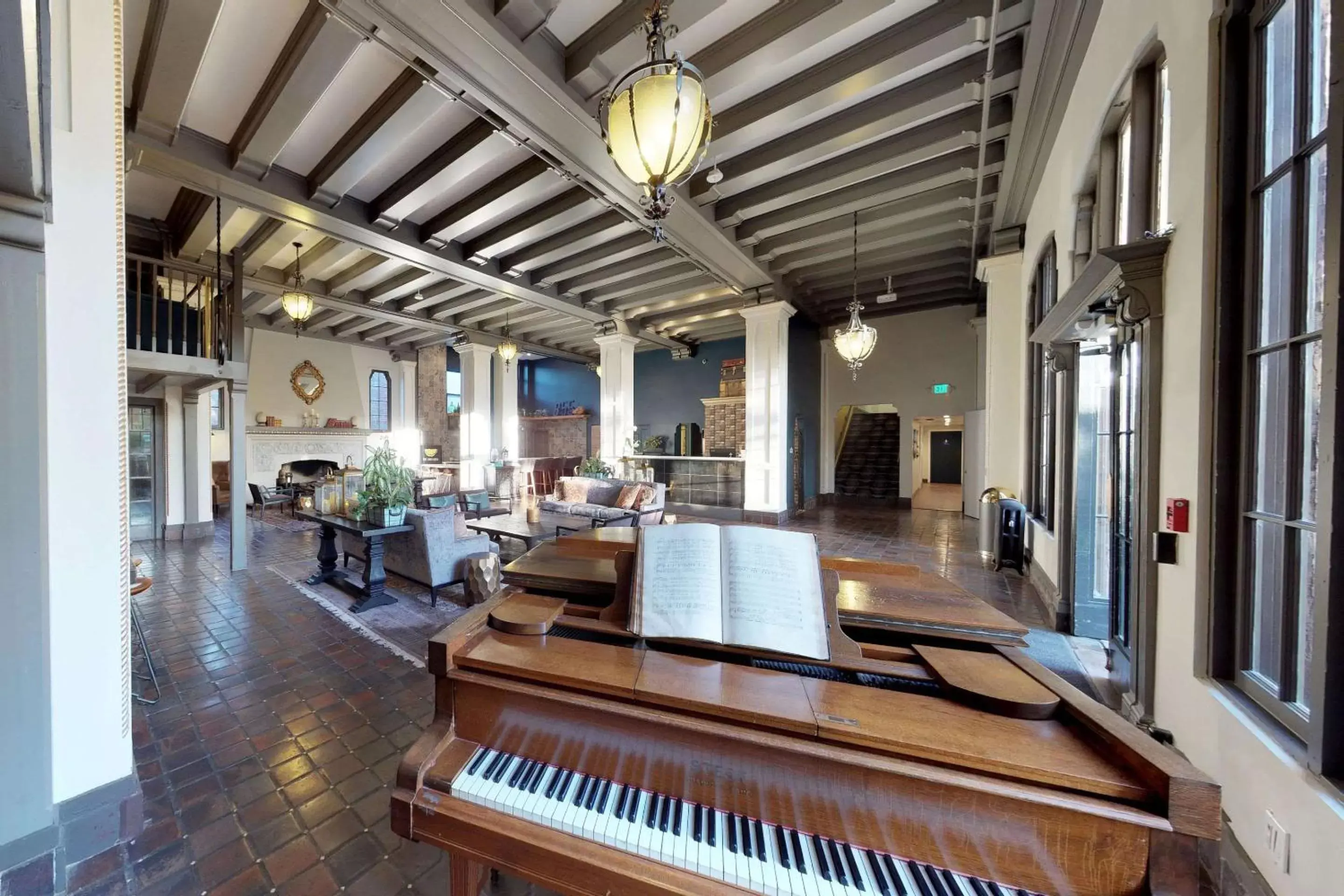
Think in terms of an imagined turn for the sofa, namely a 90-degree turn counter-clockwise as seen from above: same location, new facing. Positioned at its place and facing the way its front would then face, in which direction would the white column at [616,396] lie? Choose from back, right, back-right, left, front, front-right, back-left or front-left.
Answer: back-left

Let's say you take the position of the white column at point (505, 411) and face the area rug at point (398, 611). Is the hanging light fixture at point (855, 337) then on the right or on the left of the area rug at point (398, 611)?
left

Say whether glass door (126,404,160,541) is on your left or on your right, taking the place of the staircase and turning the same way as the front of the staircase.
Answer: on your right

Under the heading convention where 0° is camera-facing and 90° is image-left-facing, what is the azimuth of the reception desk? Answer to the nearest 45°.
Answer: approximately 0°

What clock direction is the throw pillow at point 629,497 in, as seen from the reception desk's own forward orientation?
The throw pillow is roughly at 1 o'clock from the reception desk.

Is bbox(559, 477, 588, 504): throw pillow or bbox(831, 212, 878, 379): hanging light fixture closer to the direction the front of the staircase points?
the hanging light fixture

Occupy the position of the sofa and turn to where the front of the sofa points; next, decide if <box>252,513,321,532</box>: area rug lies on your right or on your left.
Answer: on your right

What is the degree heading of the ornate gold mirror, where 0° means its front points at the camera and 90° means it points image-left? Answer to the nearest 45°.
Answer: approximately 315°
